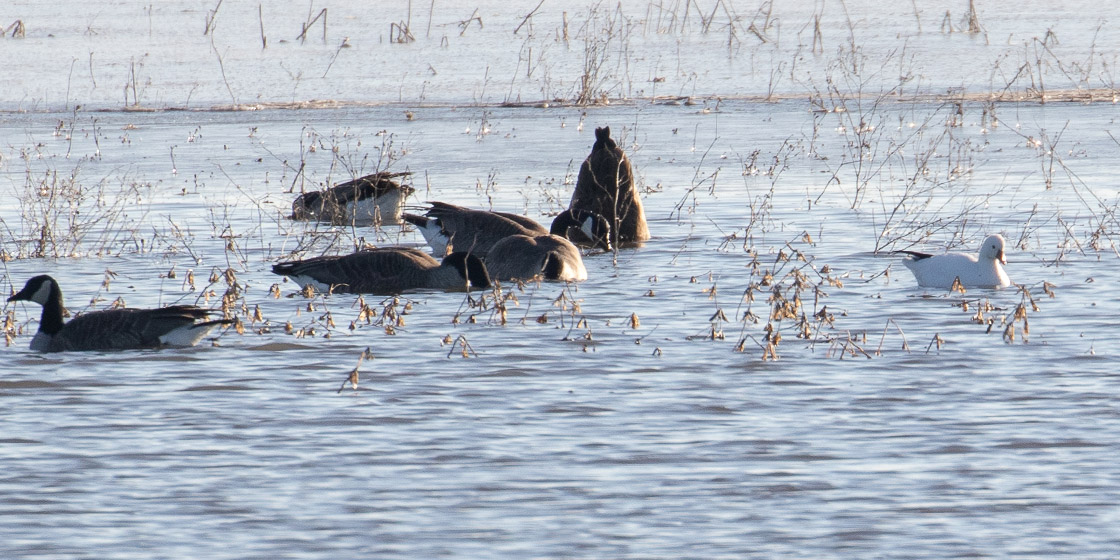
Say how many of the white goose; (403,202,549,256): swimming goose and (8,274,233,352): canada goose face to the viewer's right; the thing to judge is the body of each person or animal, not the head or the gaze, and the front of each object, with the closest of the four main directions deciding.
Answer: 2

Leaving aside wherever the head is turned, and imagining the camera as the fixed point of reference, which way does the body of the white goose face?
to the viewer's right

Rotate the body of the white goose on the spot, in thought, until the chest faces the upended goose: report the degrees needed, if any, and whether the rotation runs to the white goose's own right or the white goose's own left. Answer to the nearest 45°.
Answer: approximately 135° to the white goose's own left

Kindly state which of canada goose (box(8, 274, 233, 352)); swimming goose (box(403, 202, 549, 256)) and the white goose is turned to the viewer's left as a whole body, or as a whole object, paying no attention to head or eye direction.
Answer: the canada goose

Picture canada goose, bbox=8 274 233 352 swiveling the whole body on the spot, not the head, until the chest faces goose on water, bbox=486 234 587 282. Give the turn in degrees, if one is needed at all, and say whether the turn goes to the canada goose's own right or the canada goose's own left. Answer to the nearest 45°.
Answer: approximately 135° to the canada goose's own right

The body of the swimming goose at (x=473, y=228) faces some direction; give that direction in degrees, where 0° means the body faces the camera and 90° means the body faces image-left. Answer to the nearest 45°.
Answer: approximately 270°

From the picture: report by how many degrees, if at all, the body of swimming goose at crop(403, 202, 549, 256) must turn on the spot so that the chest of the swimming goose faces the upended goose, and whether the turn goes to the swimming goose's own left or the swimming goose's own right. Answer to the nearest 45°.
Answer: approximately 45° to the swimming goose's own left

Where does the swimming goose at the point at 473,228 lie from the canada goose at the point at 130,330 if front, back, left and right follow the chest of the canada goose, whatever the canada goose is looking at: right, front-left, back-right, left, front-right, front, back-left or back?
back-right

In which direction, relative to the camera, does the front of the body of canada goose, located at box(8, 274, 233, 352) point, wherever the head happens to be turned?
to the viewer's left

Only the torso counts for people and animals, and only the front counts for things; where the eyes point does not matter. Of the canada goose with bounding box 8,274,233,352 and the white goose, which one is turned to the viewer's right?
the white goose
